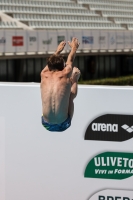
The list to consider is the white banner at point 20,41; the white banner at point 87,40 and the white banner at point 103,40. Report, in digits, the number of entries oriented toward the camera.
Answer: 3

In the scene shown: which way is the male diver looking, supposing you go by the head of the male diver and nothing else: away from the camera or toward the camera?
away from the camera

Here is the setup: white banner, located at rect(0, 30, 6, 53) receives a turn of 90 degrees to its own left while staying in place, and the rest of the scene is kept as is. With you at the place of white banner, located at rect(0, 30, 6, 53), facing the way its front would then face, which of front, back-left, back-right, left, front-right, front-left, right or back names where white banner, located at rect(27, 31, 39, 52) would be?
front-left

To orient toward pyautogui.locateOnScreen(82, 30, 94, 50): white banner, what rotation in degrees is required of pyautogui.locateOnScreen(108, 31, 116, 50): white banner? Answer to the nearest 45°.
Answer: approximately 45° to its right

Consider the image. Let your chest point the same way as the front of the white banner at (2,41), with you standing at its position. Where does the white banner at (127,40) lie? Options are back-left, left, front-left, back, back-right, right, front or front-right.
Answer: back-left

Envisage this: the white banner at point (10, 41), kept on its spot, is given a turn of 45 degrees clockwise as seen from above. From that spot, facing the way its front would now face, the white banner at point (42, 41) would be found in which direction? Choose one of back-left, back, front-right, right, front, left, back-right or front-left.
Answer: back

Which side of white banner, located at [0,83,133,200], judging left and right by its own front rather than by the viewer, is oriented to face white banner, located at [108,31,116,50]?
back

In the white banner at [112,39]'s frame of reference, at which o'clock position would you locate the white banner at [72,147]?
the white banner at [72,147] is roughly at 12 o'clock from the white banner at [112,39].

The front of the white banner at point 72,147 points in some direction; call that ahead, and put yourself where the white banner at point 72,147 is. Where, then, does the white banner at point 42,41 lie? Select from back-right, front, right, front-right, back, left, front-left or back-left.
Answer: back

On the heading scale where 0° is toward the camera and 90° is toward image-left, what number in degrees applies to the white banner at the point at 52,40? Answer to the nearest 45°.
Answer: approximately 0°

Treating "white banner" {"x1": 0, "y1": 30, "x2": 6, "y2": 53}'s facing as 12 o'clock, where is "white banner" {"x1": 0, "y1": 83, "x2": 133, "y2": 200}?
"white banner" {"x1": 0, "y1": 83, "x2": 133, "y2": 200} is roughly at 12 o'clock from "white banner" {"x1": 0, "y1": 30, "x2": 6, "y2": 53}.
